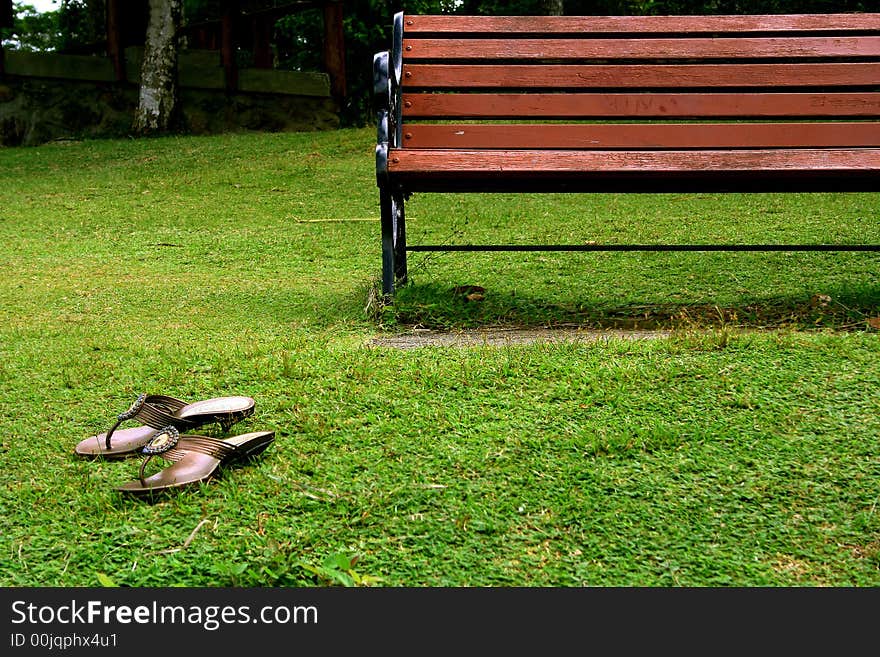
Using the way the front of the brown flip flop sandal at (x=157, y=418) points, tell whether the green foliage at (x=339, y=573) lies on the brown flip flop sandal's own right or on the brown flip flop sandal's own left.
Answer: on the brown flip flop sandal's own left

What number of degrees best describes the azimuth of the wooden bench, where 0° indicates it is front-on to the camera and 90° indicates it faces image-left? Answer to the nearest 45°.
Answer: approximately 0°

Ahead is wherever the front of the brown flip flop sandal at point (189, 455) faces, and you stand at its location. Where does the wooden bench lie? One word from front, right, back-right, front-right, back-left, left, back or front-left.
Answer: back

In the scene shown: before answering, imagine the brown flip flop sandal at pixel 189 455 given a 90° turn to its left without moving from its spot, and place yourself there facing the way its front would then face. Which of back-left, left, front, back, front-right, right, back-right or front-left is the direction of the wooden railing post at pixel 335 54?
back-left

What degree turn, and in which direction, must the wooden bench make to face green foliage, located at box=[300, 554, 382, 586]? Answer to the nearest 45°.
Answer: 0° — it already faces it

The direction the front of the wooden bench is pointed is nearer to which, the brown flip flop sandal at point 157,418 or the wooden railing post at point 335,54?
the brown flip flop sandal

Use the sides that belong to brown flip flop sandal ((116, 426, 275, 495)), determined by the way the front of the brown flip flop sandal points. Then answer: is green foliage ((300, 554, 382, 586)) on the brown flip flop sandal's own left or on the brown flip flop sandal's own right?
on the brown flip flop sandal's own left

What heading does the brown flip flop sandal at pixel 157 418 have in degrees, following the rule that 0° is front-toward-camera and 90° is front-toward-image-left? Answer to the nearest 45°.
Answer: approximately 45°
